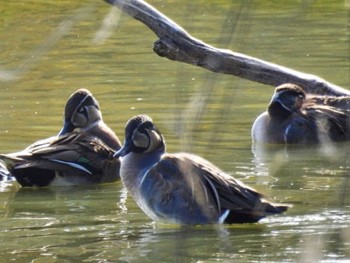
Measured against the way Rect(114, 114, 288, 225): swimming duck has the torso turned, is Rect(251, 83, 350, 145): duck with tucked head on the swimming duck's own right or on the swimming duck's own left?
on the swimming duck's own right

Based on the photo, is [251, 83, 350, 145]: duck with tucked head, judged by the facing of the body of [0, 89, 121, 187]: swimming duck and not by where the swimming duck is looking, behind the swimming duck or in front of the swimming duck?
in front

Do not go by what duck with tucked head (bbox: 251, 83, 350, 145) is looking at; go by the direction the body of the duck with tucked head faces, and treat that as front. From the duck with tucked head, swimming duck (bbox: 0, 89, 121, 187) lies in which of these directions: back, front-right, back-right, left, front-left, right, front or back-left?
front-left

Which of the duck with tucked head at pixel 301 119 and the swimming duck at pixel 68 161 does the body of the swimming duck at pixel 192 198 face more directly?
the swimming duck

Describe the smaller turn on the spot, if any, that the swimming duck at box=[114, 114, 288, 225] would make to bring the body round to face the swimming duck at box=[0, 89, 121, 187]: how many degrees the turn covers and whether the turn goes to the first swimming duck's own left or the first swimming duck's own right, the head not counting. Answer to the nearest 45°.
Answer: approximately 45° to the first swimming duck's own right

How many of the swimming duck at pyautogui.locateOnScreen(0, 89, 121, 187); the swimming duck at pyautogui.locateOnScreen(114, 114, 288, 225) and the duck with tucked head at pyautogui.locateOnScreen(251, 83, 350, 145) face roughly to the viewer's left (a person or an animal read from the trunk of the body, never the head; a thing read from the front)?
2

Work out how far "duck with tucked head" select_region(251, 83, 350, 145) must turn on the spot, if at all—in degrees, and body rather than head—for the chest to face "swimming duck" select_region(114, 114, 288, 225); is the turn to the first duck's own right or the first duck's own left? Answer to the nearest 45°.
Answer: approximately 90° to the first duck's own left

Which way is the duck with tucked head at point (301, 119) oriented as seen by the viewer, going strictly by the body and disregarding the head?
to the viewer's left

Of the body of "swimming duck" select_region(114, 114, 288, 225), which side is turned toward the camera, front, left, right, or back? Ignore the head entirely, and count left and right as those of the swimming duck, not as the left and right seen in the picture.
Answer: left

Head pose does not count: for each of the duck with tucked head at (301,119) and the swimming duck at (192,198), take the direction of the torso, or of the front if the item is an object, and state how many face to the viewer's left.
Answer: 2

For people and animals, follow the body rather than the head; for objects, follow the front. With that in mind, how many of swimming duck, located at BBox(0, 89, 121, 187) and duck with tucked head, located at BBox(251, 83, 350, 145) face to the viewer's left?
1

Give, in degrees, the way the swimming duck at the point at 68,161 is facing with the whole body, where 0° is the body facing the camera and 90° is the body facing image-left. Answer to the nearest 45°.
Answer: approximately 270°
